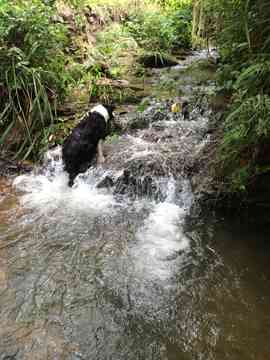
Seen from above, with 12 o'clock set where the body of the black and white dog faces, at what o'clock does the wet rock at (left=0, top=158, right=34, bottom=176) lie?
The wet rock is roughly at 8 o'clock from the black and white dog.

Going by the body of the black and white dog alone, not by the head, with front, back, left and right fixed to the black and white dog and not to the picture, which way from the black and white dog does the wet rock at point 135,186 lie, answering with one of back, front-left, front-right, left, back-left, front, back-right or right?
right

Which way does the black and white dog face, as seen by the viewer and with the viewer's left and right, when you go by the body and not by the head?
facing away from the viewer and to the right of the viewer
